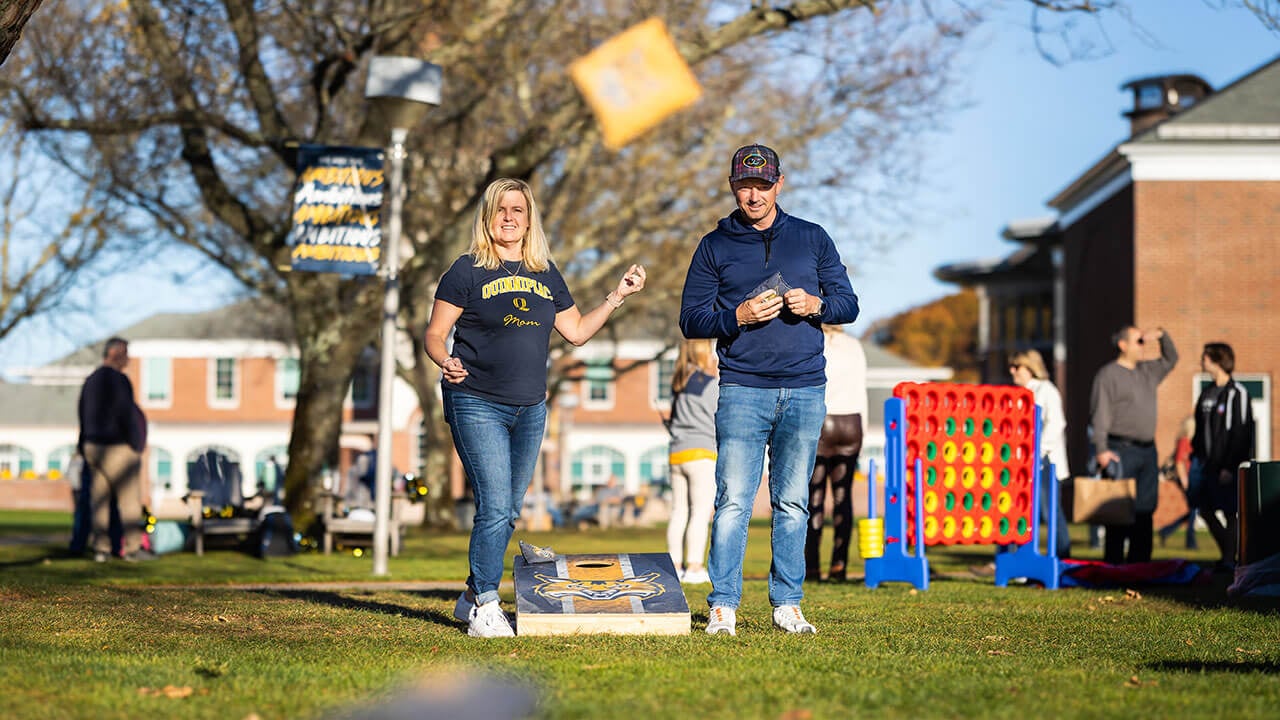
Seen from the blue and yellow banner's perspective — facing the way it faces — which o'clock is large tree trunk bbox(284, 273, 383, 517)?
The large tree trunk is roughly at 6 o'clock from the blue and yellow banner.

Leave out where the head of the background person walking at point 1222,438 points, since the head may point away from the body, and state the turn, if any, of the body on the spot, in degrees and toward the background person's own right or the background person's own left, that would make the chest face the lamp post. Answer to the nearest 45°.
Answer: approximately 45° to the background person's own right

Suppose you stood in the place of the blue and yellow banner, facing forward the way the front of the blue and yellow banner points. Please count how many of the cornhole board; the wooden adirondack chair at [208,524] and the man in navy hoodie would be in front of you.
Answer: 2

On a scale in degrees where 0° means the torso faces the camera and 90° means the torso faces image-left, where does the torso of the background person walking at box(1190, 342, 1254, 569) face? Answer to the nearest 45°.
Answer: approximately 45°

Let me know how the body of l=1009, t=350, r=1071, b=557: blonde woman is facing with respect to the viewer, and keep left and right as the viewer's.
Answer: facing to the left of the viewer

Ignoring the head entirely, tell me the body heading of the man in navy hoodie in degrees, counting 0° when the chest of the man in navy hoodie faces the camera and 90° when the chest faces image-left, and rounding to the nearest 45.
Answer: approximately 0°
